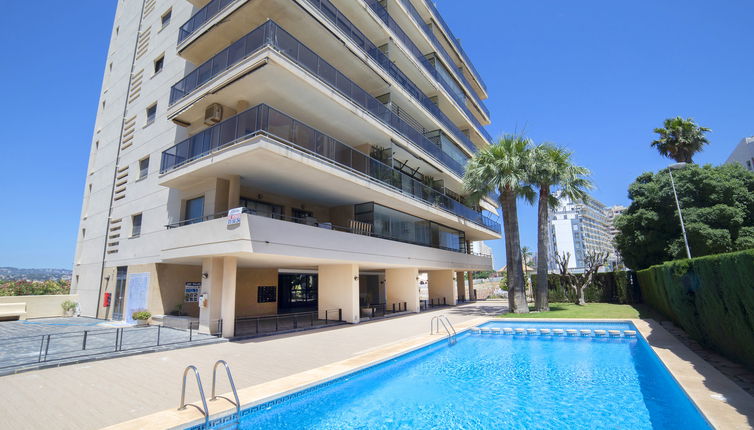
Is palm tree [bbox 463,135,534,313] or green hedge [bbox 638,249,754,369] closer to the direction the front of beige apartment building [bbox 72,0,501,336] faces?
the green hedge

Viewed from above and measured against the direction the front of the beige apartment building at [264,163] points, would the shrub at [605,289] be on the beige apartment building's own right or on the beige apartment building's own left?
on the beige apartment building's own left

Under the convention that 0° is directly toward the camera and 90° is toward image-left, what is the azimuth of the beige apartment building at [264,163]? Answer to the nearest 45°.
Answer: approximately 315°

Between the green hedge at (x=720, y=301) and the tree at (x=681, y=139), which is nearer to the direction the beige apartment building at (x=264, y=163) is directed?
the green hedge

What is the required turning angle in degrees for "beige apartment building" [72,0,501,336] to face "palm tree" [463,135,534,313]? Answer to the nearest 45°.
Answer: approximately 45° to its left

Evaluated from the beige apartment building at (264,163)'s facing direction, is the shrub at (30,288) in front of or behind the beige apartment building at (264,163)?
behind

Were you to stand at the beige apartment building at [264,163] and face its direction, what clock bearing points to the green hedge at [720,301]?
The green hedge is roughly at 12 o'clock from the beige apartment building.

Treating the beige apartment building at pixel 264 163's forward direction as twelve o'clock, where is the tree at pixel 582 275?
The tree is roughly at 10 o'clock from the beige apartment building.

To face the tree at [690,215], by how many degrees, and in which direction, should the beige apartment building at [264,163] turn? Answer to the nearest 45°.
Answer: approximately 45° to its left

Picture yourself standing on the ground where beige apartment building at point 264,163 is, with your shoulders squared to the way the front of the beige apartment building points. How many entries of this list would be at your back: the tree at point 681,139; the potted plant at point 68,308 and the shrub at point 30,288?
2
